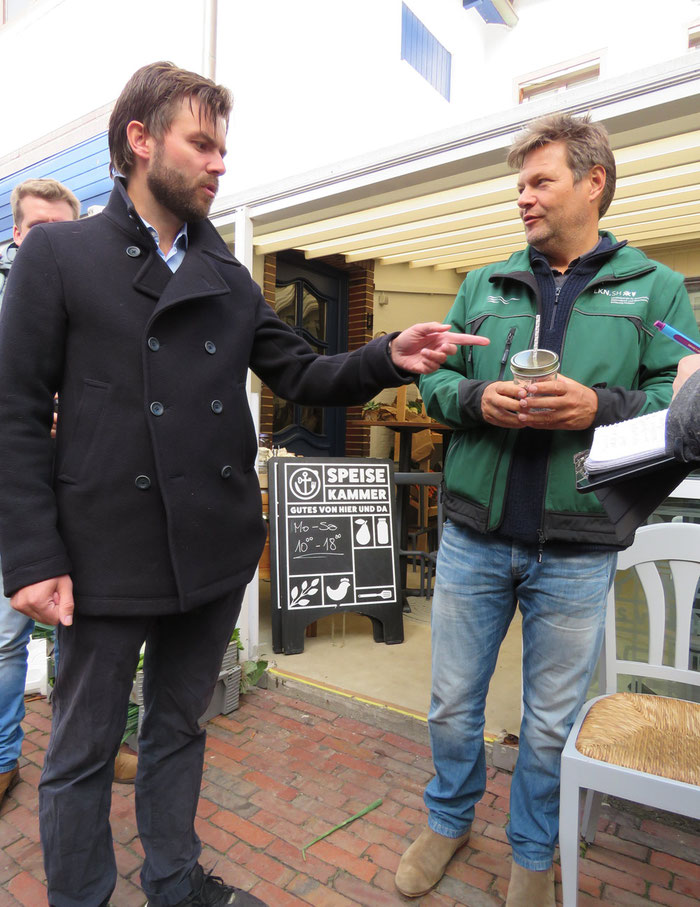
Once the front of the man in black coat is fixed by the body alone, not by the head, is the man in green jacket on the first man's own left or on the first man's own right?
on the first man's own left

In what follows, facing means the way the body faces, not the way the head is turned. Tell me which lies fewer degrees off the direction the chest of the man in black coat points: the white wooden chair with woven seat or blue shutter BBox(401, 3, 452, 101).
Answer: the white wooden chair with woven seat

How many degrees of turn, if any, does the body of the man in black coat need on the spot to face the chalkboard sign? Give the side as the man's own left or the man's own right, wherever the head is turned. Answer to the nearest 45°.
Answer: approximately 135° to the man's own left

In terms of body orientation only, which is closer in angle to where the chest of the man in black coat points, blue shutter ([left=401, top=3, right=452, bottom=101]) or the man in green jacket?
the man in green jacket

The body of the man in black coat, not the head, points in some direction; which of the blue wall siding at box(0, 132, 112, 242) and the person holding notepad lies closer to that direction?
the person holding notepad

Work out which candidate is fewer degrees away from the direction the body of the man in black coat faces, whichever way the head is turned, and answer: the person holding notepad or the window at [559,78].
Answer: the person holding notepad

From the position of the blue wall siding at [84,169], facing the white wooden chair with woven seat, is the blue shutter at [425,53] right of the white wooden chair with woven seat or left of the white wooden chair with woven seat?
left

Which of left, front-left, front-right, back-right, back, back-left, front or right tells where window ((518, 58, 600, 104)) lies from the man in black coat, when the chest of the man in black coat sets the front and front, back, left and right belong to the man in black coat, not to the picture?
left

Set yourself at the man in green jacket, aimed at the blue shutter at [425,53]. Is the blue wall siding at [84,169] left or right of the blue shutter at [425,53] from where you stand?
left

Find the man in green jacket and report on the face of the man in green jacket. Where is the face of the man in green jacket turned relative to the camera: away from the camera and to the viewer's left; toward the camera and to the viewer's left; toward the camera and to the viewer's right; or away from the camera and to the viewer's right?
toward the camera and to the viewer's left

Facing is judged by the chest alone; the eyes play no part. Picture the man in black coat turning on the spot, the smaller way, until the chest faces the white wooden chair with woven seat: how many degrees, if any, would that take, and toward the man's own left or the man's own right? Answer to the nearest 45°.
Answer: approximately 45° to the man's own left

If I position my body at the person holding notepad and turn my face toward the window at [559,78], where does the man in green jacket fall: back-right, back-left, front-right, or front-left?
front-left

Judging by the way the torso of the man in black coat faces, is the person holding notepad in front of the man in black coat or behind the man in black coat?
in front

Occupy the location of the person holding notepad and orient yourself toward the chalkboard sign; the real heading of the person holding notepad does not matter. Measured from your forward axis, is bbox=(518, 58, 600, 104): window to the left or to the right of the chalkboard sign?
right

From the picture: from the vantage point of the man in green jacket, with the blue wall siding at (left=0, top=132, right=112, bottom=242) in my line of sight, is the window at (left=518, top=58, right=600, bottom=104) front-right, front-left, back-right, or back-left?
front-right
